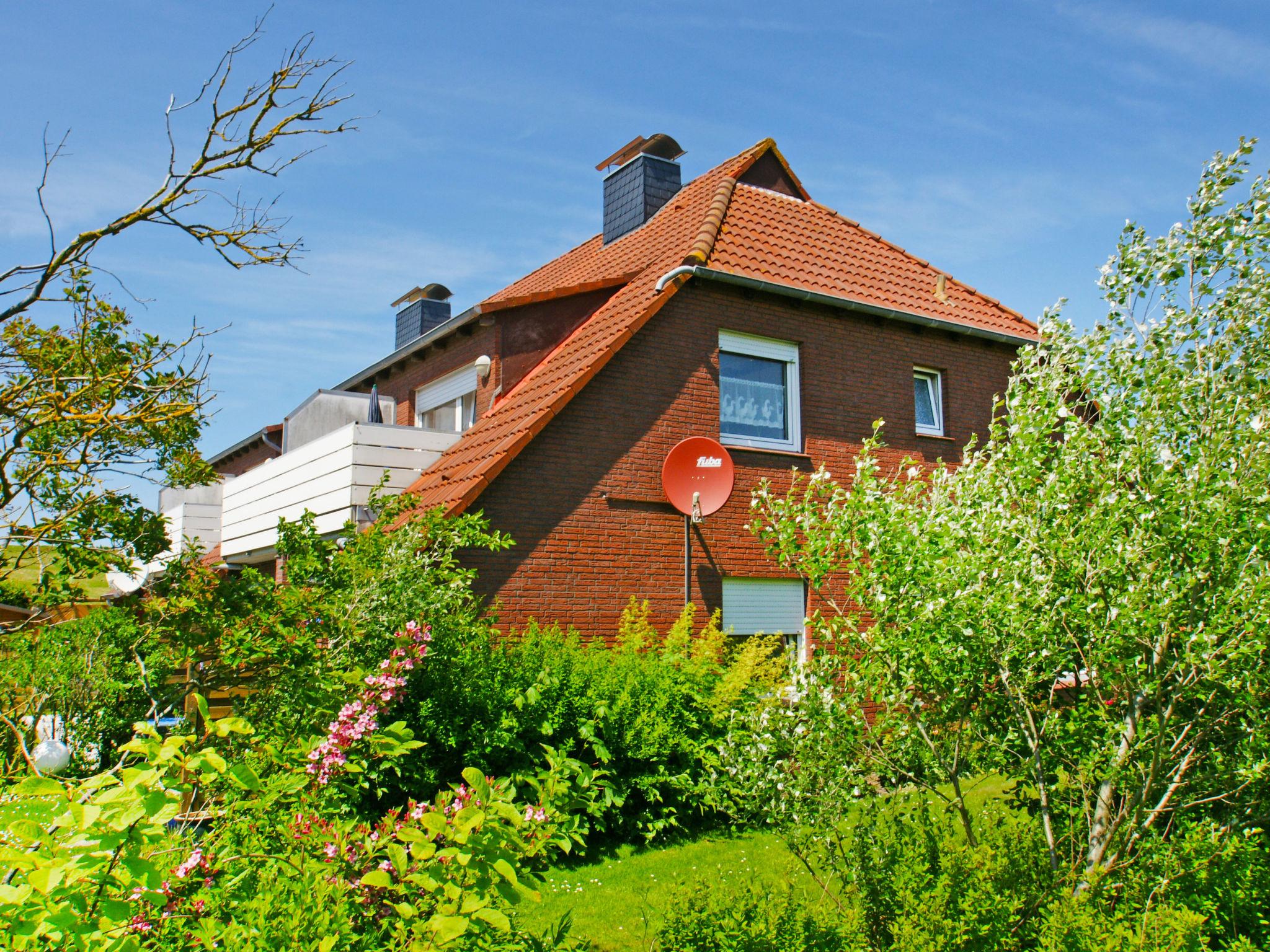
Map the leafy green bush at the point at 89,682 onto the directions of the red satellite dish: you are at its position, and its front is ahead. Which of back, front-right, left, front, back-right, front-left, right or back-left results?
right

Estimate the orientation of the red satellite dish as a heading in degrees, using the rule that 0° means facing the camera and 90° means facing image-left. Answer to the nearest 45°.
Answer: approximately 0°

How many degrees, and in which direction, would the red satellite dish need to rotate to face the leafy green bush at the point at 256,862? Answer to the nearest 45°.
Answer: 0° — it already faces it

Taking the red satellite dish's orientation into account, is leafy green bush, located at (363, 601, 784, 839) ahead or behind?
ahead

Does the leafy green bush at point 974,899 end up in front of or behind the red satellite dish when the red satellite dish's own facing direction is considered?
in front

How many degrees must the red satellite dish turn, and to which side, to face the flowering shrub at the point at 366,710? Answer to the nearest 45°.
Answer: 0° — it already faces it
